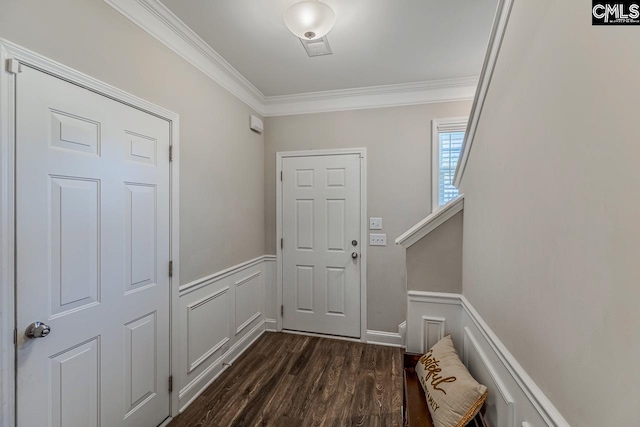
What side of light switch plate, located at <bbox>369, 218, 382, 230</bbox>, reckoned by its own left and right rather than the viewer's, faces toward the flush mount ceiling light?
front

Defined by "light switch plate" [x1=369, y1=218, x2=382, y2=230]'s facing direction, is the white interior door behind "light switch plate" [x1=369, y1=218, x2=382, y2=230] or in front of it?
in front

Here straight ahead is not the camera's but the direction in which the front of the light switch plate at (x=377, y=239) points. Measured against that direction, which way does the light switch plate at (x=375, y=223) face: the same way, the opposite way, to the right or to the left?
the same way

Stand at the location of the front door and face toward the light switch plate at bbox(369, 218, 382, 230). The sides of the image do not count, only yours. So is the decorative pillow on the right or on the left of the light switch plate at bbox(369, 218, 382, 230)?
right

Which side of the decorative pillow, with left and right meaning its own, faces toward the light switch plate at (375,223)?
right

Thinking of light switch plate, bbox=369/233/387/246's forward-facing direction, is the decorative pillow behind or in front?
in front

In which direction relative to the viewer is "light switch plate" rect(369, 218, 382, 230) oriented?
toward the camera

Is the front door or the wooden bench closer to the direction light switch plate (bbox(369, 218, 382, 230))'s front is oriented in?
the wooden bench

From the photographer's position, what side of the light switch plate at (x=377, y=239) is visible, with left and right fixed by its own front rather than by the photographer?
front

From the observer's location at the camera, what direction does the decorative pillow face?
facing the viewer and to the left of the viewer

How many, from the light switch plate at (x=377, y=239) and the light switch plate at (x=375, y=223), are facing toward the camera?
2

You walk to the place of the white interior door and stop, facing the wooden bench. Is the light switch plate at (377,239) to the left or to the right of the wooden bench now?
left

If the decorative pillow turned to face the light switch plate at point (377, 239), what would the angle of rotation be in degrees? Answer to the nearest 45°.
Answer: approximately 90° to its right
